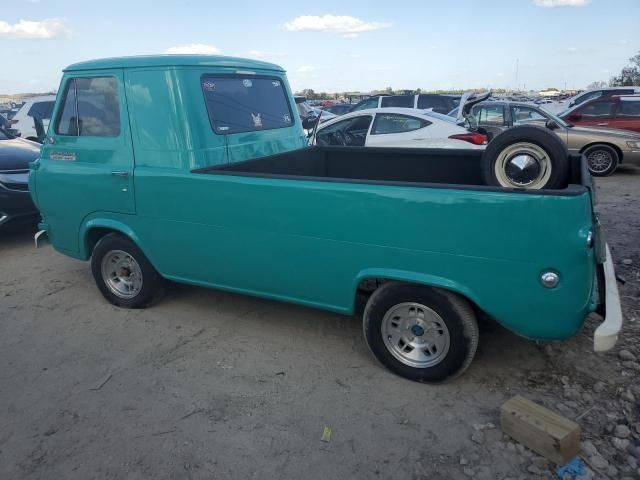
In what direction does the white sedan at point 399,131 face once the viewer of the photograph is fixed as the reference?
facing to the left of the viewer

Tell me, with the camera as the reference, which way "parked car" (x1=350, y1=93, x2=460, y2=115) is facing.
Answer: facing to the left of the viewer

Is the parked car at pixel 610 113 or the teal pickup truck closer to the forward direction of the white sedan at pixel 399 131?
the teal pickup truck

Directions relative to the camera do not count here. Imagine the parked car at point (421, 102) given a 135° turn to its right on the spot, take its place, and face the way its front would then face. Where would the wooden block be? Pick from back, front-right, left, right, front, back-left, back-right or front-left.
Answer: back-right

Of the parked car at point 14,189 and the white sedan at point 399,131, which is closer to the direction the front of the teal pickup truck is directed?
the parked car

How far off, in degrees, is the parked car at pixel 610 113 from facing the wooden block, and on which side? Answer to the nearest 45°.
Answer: approximately 90° to its left

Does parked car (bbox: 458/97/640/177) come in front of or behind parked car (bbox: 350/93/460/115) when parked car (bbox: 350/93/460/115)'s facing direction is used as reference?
behind

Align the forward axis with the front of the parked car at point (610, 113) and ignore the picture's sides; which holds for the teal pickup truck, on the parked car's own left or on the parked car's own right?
on the parked car's own left

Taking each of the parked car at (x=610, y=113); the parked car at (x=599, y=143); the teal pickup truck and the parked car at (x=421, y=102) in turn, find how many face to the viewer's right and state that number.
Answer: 1

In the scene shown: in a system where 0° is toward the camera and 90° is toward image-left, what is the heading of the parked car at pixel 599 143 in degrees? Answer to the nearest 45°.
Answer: approximately 270°

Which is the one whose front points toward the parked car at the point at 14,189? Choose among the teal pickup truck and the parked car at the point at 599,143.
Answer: the teal pickup truck

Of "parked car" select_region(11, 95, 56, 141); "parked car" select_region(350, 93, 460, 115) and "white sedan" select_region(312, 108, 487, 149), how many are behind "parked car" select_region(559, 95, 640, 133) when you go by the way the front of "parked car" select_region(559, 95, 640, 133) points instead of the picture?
0

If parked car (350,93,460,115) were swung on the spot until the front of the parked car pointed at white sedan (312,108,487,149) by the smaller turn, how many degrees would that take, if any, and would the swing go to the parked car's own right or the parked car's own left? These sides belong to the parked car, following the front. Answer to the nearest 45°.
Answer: approximately 90° to the parked car's own left

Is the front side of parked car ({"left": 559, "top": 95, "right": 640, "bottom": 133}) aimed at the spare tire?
no

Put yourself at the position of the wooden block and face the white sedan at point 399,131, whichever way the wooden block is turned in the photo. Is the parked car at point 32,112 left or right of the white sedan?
left

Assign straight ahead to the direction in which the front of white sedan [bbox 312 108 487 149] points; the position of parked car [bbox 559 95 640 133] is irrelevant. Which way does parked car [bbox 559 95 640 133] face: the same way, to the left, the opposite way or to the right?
the same way

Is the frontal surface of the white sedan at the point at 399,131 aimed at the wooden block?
no

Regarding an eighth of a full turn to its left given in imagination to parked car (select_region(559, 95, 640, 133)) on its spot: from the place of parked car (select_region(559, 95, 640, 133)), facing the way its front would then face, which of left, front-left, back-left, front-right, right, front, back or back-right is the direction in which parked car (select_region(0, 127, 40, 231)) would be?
front

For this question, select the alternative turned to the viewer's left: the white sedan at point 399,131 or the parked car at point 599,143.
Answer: the white sedan
